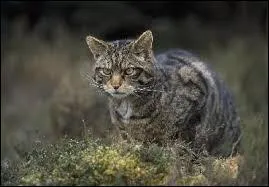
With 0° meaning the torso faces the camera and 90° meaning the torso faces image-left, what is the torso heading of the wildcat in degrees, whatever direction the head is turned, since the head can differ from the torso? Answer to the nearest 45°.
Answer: approximately 45°
